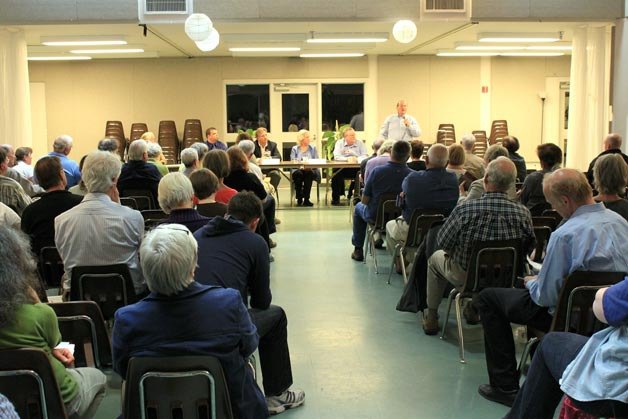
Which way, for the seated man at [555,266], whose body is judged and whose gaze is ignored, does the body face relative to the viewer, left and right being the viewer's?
facing away from the viewer and to the left of the viewer

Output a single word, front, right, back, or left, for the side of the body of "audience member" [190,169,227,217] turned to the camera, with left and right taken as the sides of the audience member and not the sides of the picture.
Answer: back

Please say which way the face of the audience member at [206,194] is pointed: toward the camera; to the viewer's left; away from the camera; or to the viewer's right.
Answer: away from the camera

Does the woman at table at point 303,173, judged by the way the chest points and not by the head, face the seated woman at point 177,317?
yes

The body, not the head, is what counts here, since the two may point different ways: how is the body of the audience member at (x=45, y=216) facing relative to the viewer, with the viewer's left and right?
facing away from the viewer and to the right of the viewer

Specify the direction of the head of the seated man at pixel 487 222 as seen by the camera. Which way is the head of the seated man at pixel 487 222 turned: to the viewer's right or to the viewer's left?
to the viewer's left

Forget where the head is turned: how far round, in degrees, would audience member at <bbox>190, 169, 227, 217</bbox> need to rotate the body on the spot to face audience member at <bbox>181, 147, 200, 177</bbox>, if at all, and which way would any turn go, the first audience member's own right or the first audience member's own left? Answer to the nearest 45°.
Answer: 0° — they already face them

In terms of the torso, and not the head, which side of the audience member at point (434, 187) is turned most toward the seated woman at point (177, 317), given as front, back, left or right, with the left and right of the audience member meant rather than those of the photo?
back

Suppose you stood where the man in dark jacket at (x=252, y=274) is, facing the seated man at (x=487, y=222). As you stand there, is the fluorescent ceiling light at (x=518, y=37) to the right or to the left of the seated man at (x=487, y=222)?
left

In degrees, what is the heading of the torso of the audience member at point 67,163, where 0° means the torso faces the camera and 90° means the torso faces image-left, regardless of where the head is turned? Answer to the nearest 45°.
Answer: approximately 225°

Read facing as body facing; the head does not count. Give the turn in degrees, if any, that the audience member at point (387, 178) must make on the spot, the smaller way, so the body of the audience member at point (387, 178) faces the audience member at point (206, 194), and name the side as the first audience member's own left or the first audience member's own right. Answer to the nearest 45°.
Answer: approximately 90° to the first audience member's own left

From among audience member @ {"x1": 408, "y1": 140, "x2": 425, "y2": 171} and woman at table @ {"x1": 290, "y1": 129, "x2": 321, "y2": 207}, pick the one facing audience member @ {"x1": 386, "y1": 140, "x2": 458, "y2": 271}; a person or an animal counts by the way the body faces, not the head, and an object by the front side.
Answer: the woman at table
